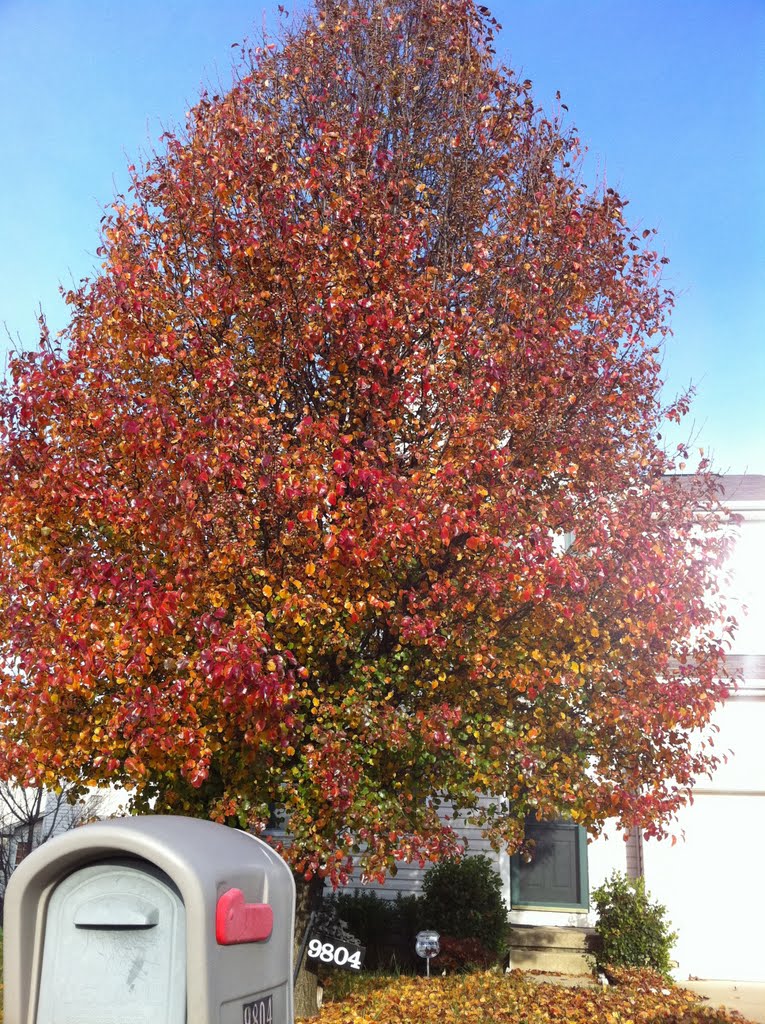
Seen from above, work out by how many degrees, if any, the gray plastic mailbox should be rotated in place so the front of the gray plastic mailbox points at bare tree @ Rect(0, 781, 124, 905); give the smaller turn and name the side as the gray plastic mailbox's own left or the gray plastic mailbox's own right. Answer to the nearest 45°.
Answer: approximately 135° to the gray plastic mailbox's own right

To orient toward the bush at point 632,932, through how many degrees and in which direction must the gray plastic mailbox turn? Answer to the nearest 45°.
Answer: approximately 180°

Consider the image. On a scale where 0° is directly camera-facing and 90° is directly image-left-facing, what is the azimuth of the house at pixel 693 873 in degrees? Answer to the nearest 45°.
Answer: approximately 0°

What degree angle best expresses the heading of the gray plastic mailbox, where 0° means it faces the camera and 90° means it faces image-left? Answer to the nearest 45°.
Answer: approximately 45°

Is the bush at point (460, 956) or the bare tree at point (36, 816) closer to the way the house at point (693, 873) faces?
the bush

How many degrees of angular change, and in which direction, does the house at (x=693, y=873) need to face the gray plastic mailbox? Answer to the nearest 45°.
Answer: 0° — it already faces it
